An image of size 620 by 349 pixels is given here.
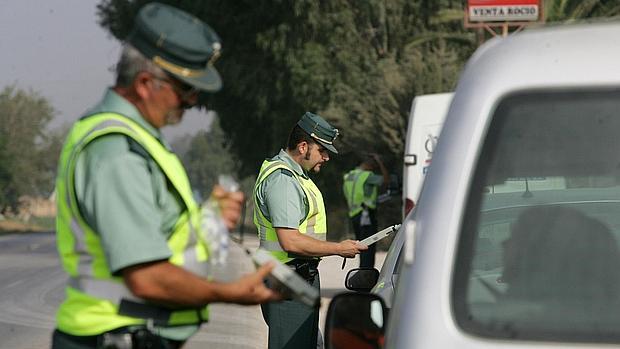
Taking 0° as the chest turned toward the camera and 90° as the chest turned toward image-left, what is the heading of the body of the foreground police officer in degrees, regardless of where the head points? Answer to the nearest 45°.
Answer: approximately 270°

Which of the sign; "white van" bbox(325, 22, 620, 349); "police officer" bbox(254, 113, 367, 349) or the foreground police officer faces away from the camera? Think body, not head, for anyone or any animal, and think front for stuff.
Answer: the white van

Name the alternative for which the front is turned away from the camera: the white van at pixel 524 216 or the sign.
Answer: the white van

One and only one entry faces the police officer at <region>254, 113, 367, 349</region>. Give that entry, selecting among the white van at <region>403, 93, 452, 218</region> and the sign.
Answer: the sign

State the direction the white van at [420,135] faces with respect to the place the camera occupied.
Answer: facing away from the viewer

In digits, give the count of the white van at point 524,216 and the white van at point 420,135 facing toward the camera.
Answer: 0

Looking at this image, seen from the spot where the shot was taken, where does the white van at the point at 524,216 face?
facing away from the viewer

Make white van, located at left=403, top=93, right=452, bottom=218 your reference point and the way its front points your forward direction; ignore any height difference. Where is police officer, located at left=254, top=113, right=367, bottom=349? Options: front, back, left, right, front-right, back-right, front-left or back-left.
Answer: back

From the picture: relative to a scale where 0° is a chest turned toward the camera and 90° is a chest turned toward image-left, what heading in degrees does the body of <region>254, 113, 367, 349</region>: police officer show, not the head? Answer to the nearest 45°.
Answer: approximately 270°

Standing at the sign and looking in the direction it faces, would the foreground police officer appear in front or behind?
in front

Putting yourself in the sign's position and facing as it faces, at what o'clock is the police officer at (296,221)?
The police officer is roughly at 12 o'clock from the sign.

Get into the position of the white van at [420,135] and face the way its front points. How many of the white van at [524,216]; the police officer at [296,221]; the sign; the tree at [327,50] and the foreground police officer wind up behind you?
3

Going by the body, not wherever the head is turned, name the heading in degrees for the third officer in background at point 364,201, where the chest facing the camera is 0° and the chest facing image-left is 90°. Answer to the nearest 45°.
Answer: approximately 225°

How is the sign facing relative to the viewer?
toward the camera

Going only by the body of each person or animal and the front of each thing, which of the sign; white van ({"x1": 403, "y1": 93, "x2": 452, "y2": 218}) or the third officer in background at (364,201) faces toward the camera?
the sign

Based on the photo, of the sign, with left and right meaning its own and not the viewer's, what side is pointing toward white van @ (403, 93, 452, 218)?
front

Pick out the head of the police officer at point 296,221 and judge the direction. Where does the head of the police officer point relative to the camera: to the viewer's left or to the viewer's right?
to the viewer's right
